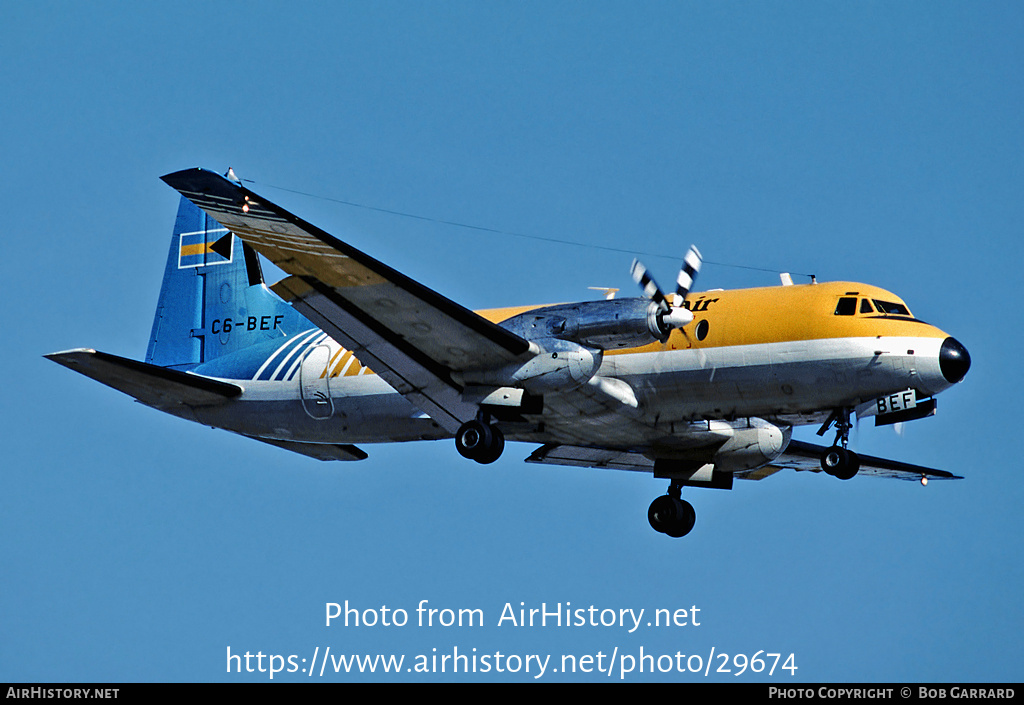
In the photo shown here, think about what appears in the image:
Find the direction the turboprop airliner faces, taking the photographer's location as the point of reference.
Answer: facing the viewer and to the right of the viewer
